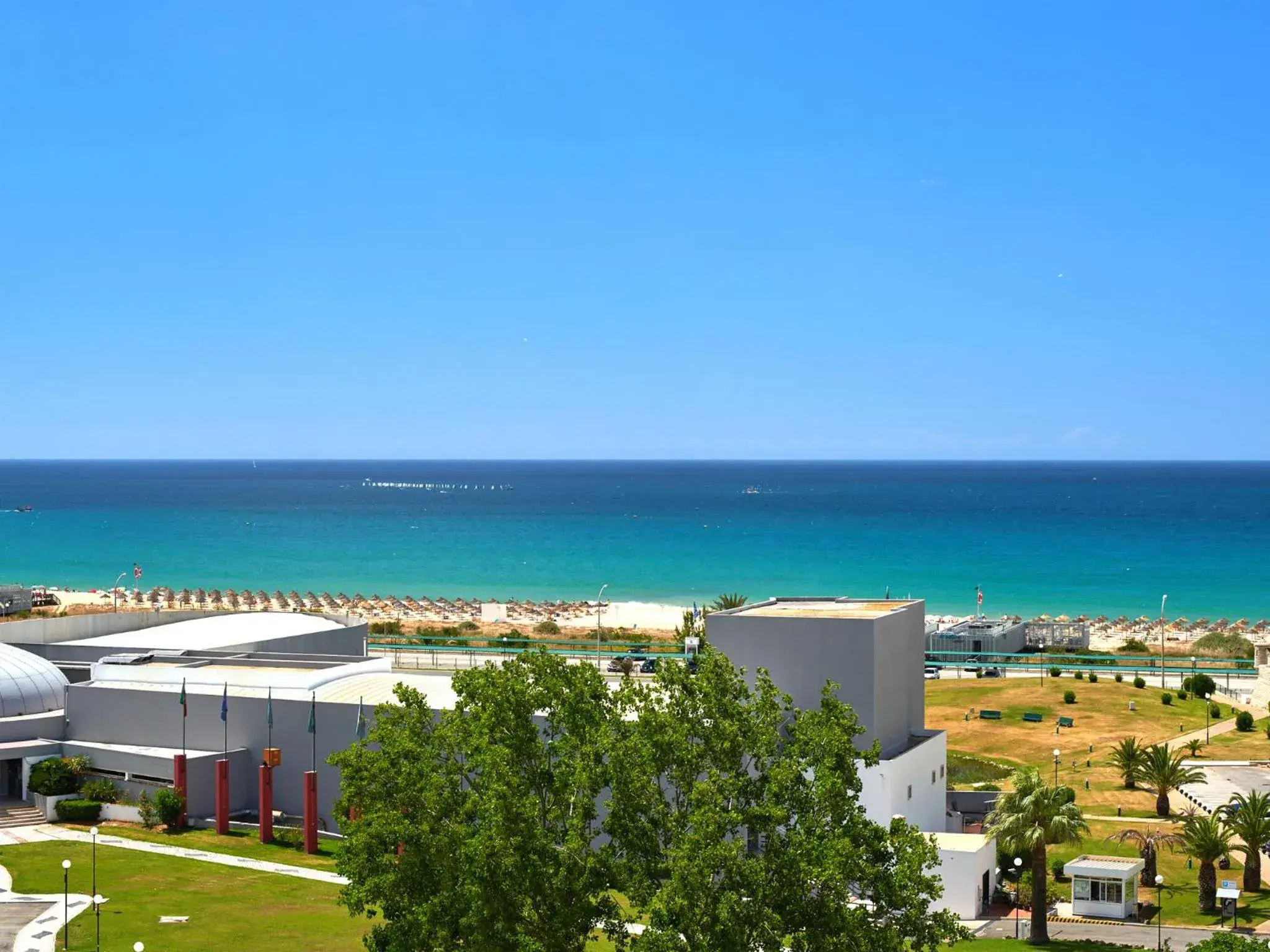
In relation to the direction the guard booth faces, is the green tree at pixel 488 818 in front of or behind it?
in front

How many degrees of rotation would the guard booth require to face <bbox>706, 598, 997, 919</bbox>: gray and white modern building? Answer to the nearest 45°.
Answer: approximately 90° to its right

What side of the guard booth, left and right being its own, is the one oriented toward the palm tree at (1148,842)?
back

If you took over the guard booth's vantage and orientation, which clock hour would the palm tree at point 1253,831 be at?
The palm tree is roughly at 8 o'clock from the guard booth.

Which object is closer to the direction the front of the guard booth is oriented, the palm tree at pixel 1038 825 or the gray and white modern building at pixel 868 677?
the palm tree

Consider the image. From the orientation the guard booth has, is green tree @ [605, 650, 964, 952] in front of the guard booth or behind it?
in front

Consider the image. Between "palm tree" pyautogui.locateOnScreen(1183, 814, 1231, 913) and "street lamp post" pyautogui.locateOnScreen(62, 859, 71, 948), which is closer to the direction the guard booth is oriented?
the street lamp post

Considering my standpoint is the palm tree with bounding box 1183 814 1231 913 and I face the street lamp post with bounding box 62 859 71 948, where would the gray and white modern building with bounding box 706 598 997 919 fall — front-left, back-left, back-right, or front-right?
front-right

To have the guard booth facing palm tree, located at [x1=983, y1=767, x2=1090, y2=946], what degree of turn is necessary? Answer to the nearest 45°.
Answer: approximately 45° to its right

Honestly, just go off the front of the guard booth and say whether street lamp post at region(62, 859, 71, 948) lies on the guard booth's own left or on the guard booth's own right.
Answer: on the guard booth's own right

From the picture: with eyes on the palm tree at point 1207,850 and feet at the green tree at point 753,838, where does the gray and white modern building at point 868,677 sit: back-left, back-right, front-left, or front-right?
front-left

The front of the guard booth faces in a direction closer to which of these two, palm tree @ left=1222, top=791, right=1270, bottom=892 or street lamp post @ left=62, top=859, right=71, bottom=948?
the street lamp post

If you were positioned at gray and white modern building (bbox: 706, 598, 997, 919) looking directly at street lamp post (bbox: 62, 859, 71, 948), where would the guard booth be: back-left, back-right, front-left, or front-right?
back-left

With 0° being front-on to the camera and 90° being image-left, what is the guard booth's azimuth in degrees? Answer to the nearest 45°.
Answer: approximately 0°
